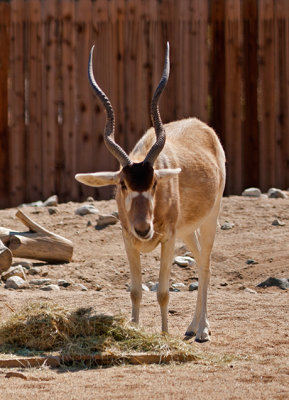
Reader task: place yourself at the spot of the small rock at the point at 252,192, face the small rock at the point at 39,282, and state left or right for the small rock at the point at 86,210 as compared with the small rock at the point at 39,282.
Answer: right

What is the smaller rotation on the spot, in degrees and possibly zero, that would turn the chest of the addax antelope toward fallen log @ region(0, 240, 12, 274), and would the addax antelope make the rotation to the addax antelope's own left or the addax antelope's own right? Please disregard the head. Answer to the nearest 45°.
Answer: approximately 90° to the addax antelope's own right

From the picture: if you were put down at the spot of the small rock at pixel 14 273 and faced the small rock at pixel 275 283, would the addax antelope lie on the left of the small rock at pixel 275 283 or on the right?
right

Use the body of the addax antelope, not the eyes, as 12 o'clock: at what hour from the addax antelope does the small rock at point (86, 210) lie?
The small rock is roughly at 4 o'clock from the addax antelope.

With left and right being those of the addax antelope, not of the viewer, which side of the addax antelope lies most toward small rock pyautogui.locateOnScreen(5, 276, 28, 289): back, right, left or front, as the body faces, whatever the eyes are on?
right

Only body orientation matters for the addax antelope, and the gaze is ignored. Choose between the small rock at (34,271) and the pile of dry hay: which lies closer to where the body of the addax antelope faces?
the pile of dry hay

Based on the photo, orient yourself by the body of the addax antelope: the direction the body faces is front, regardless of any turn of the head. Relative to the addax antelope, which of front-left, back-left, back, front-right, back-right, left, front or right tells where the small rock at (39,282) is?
right

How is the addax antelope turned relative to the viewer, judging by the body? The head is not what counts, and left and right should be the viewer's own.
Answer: facing the viewer and to the left of the viewer

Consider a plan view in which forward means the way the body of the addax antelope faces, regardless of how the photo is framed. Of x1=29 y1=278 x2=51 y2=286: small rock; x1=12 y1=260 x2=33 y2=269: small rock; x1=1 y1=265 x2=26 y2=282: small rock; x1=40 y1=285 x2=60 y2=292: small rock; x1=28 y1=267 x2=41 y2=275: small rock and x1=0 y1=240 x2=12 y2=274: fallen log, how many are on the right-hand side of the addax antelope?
6

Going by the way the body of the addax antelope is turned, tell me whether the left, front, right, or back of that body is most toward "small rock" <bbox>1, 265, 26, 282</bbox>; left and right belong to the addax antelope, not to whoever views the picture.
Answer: right

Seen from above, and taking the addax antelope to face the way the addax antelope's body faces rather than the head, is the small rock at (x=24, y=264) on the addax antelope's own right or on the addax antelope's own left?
on the addax antelope's own right

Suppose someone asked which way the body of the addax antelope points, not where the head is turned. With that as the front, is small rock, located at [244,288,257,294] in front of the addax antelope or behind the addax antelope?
behind

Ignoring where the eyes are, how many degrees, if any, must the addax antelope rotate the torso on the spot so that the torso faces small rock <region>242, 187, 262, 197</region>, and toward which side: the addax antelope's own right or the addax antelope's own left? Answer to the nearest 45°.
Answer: approximately 135° to the addax antelope's own right
